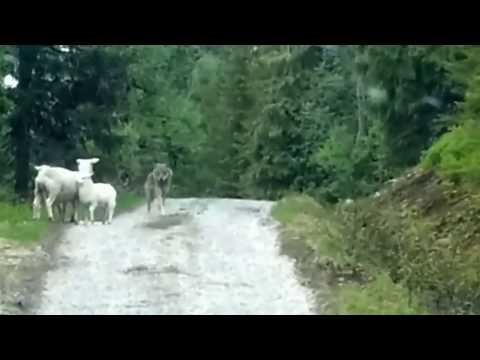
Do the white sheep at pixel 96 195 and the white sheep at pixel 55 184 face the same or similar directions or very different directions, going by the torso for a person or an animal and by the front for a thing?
very different directions

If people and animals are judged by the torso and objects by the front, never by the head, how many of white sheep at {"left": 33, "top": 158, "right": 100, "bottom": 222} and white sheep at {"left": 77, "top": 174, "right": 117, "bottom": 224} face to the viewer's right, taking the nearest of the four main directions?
1

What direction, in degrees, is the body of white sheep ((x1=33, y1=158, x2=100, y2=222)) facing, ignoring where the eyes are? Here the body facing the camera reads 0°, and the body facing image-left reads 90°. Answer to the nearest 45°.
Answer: approximately 270°

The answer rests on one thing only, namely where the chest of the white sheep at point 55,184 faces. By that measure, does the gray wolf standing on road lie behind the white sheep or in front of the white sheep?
in front
